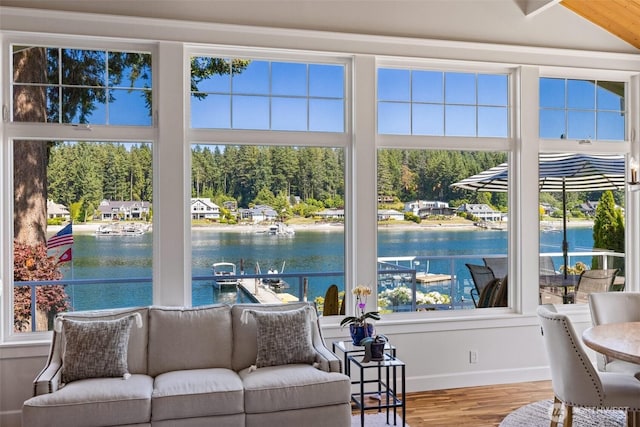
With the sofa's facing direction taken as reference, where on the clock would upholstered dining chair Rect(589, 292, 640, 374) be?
The upholstered dining chair is roughly at 9 o'clock from the sofa.

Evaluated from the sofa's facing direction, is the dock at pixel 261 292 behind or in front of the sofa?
behind

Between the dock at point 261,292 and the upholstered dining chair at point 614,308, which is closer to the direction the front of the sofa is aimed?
the upholstered dining chair

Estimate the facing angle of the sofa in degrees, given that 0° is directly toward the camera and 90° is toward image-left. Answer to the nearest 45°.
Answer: approximately 0°

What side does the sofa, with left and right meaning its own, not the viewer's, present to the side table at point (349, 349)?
left

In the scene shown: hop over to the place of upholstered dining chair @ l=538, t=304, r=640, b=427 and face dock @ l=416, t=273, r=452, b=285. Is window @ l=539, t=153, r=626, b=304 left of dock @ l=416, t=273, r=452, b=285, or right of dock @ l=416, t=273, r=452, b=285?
right

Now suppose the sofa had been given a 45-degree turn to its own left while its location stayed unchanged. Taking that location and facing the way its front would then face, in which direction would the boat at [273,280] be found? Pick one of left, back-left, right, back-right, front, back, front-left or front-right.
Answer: left

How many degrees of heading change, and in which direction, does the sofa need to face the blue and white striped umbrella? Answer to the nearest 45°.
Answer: approximately 90° to its left

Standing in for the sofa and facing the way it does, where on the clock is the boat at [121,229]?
The boat is roughly at 5 o'clock from the sofa.

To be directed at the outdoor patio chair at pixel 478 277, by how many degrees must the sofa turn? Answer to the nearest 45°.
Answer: approximately 90° to its left

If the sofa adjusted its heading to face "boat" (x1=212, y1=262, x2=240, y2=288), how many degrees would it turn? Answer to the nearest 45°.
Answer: approximately 180°

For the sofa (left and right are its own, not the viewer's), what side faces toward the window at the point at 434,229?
left
